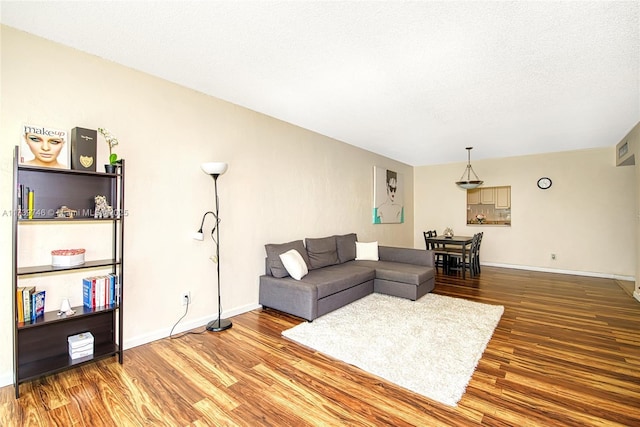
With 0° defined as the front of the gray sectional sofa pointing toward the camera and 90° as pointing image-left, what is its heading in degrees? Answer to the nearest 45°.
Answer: approximately 315°

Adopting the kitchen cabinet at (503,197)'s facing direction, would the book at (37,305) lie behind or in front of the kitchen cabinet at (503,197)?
in front

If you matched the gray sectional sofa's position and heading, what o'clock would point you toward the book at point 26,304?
The book is roughly at 3 o'clock from the gray sectional sofa.

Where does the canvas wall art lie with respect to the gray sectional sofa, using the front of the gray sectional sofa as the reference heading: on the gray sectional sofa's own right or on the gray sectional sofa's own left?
on the gray sectional sofa's own left

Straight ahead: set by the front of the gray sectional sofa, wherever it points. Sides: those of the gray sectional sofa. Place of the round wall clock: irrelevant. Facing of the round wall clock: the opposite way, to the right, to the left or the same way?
to the right

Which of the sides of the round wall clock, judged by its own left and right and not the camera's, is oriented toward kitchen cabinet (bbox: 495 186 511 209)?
right

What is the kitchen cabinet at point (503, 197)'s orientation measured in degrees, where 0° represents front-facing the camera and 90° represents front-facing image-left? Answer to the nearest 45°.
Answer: approximately 0°

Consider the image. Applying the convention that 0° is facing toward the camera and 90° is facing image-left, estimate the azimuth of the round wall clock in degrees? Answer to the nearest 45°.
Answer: approximately 0°

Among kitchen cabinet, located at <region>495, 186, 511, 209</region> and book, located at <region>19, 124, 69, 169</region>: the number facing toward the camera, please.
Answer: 2

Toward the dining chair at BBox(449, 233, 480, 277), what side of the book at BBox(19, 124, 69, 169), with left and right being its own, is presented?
left

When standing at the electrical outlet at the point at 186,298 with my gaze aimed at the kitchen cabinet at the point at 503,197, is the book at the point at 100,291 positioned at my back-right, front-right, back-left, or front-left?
back-right
